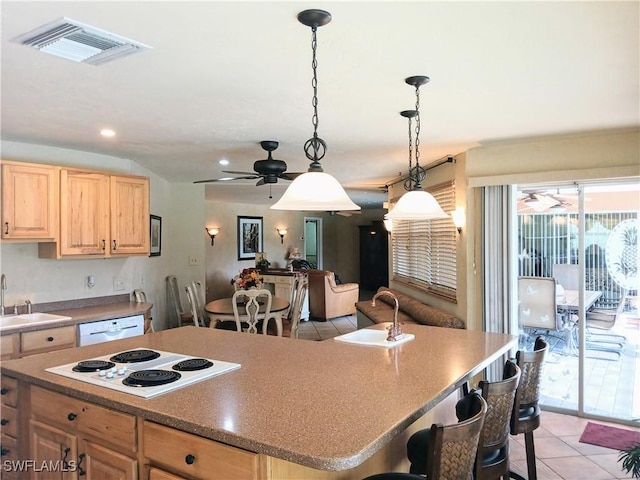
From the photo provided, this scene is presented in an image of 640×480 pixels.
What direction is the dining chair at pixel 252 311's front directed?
away from the camera

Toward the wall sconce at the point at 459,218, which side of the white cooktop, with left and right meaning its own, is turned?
back

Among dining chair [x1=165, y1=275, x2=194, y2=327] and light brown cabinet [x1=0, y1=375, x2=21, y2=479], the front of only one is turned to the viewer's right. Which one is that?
the dining chair

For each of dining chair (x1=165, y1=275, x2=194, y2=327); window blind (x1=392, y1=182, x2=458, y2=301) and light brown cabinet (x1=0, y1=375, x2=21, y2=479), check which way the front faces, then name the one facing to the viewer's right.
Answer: the dining chair

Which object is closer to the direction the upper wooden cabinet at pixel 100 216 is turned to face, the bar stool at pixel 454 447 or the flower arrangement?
the bar stool

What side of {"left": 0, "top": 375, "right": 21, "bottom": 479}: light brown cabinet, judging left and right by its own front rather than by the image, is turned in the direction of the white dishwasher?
back

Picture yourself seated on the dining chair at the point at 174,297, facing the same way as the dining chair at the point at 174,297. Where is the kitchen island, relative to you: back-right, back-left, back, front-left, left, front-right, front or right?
right

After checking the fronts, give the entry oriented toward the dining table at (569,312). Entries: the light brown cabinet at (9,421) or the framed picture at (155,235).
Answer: the framed picture

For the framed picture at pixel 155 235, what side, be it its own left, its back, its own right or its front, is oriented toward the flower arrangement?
front

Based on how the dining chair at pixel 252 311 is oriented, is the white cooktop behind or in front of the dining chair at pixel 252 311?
behind

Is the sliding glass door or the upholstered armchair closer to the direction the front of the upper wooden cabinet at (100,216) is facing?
the sliding glass door

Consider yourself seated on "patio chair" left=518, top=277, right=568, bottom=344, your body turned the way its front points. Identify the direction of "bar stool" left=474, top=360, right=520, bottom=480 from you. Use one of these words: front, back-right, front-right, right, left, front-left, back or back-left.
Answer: back-right

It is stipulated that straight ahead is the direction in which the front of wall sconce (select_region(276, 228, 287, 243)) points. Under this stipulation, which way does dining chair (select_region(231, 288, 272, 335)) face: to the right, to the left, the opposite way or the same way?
the opposite way
